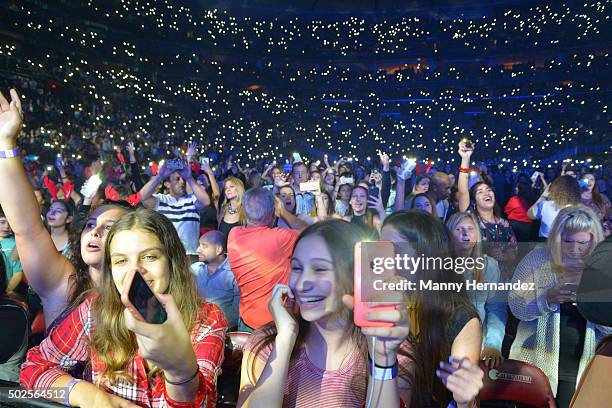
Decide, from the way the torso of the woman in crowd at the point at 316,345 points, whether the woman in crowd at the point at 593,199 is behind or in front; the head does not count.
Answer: behind

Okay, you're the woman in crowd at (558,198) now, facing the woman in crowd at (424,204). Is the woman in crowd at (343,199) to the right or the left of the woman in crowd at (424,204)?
right

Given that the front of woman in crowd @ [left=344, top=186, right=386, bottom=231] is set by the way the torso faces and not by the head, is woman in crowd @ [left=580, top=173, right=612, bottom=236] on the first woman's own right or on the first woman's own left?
on the first woman's own left

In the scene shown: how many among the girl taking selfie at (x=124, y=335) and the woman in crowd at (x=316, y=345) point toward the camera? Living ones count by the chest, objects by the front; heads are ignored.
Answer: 2

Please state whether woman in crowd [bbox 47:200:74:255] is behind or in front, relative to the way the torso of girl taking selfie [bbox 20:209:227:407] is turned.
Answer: behind

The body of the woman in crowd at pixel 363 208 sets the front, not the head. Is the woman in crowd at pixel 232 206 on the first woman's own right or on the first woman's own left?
on the first woman's own right
